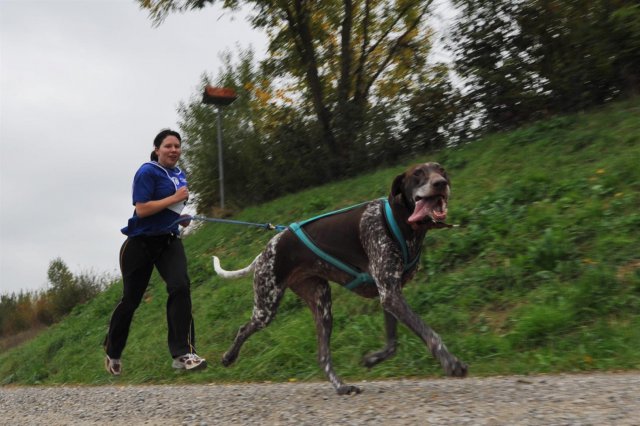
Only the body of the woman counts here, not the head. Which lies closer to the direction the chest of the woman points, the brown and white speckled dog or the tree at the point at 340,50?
the brown and white speckled dog

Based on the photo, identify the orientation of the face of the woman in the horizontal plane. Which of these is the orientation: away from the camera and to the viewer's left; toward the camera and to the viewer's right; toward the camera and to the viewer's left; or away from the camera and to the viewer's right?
toward the camera and to the viewer's right

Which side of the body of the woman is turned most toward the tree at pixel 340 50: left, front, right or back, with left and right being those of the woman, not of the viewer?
left

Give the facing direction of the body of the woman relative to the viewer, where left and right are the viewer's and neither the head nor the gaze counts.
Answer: facing the viewer and to the right of the viewer

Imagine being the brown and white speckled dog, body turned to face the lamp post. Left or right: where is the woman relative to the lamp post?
left

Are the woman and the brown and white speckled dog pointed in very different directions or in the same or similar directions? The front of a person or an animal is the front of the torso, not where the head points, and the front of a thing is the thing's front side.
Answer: same or similar directions

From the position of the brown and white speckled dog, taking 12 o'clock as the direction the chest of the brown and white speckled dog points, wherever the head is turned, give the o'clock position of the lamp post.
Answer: The lamp post is roughly at 7 o'clock from the brown and white speckled dog.

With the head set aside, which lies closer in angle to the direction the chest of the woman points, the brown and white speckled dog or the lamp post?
the brown and white speckled dog

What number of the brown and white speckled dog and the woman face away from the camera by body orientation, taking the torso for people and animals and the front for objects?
0

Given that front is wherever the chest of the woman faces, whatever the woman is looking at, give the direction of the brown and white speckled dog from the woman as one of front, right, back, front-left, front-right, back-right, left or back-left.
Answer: front

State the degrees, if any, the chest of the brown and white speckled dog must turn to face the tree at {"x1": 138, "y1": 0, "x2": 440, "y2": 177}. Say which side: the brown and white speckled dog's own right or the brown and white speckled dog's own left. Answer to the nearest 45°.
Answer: approximately 135° to the brown and white speckled dog's own left

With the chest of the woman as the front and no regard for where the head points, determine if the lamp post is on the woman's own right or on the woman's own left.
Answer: on the woman's own left
